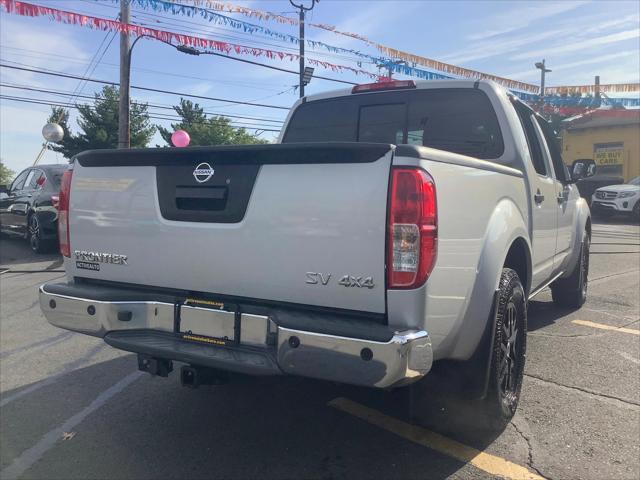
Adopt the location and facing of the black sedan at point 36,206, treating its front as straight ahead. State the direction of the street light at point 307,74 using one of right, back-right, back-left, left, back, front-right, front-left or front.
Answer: right

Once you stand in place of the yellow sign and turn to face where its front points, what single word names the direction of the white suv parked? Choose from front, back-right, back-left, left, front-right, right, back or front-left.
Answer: front

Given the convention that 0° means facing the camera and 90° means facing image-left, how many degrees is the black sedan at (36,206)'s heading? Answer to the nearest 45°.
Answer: approximately 135°

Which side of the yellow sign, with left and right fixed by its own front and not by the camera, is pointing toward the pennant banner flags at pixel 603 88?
front

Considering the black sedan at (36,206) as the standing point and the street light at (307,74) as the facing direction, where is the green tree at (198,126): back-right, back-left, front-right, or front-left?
front-left

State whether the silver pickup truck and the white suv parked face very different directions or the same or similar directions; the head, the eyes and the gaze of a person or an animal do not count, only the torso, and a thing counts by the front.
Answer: very different directions

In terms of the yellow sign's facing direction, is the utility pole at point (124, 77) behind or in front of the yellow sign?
in front

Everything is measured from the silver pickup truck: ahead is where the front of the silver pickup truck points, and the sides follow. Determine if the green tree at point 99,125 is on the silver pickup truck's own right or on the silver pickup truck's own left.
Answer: on the silver pickup truck's own left

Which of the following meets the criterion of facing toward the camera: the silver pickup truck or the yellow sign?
the yellow sign

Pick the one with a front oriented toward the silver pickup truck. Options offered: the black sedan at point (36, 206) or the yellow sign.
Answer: the yellow sign

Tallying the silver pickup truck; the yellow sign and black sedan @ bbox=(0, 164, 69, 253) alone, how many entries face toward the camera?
1

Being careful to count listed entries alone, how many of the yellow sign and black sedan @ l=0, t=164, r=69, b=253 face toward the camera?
1

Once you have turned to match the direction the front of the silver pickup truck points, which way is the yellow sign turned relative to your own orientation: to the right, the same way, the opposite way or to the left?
the opposite way

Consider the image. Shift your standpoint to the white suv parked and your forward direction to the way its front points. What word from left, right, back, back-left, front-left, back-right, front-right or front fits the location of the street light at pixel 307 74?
front-right

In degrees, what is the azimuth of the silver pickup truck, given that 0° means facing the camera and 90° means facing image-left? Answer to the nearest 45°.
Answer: approximately 225°

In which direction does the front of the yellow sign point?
toward the camera
